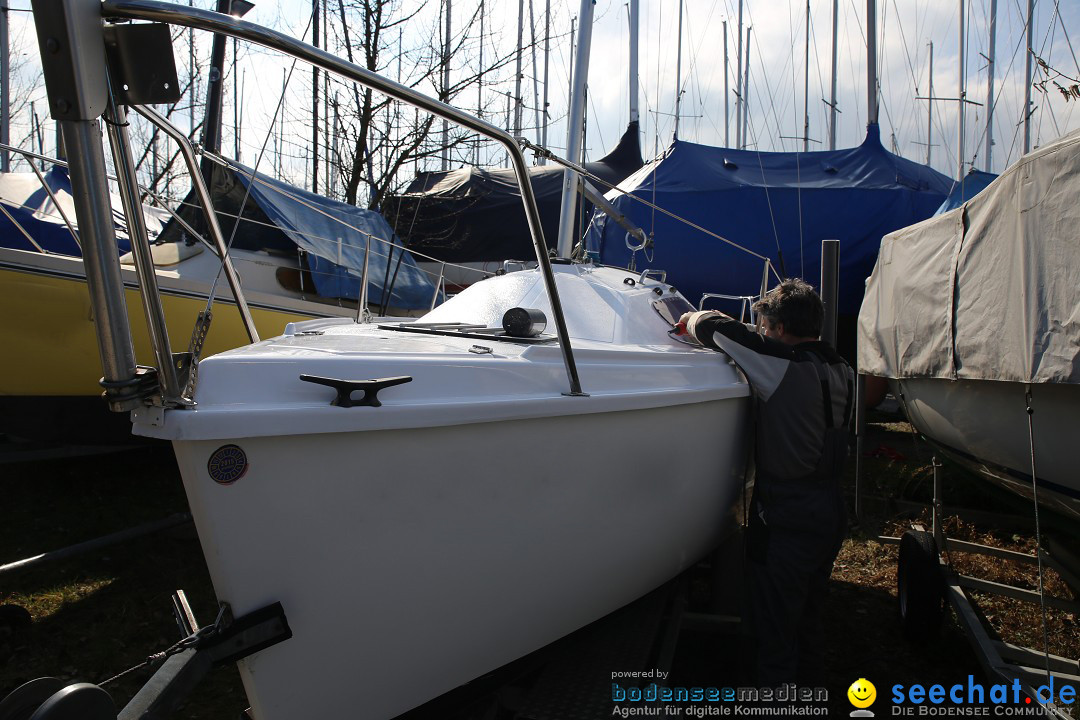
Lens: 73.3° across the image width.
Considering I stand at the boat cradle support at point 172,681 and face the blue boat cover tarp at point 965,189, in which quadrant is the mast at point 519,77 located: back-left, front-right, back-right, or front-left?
front-left

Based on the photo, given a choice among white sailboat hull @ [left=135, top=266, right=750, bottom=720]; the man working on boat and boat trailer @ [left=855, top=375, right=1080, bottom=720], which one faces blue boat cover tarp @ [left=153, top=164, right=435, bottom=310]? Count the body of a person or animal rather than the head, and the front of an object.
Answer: the man working on boat

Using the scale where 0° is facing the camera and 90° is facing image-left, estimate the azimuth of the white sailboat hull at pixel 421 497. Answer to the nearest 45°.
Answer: approximately 45°

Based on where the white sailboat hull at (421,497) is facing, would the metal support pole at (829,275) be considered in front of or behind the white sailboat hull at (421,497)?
behind

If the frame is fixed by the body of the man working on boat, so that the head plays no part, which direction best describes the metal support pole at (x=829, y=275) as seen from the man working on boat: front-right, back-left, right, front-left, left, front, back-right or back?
front-right

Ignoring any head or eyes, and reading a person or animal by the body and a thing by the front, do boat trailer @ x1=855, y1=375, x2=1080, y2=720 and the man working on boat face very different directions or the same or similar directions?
very different directions

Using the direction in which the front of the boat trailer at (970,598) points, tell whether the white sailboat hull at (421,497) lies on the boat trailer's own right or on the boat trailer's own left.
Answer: on the boat trailer's own right

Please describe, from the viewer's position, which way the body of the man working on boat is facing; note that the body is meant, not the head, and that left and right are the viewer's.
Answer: facing away from the viewer and to the left of the viewer

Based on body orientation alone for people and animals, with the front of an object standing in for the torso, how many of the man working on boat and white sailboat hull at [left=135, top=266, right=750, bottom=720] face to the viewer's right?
0

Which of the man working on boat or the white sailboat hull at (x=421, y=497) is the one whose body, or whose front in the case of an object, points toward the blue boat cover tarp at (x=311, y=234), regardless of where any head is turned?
the man working on boat

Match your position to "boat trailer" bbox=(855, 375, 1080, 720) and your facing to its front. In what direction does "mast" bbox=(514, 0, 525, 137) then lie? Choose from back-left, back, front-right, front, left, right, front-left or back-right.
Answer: back

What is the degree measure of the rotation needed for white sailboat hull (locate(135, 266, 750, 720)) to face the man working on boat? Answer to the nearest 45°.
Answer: approximately 135° to its left

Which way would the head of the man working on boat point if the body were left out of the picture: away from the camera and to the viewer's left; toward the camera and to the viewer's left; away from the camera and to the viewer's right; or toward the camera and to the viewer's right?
away from the camera and to the viewer's left
